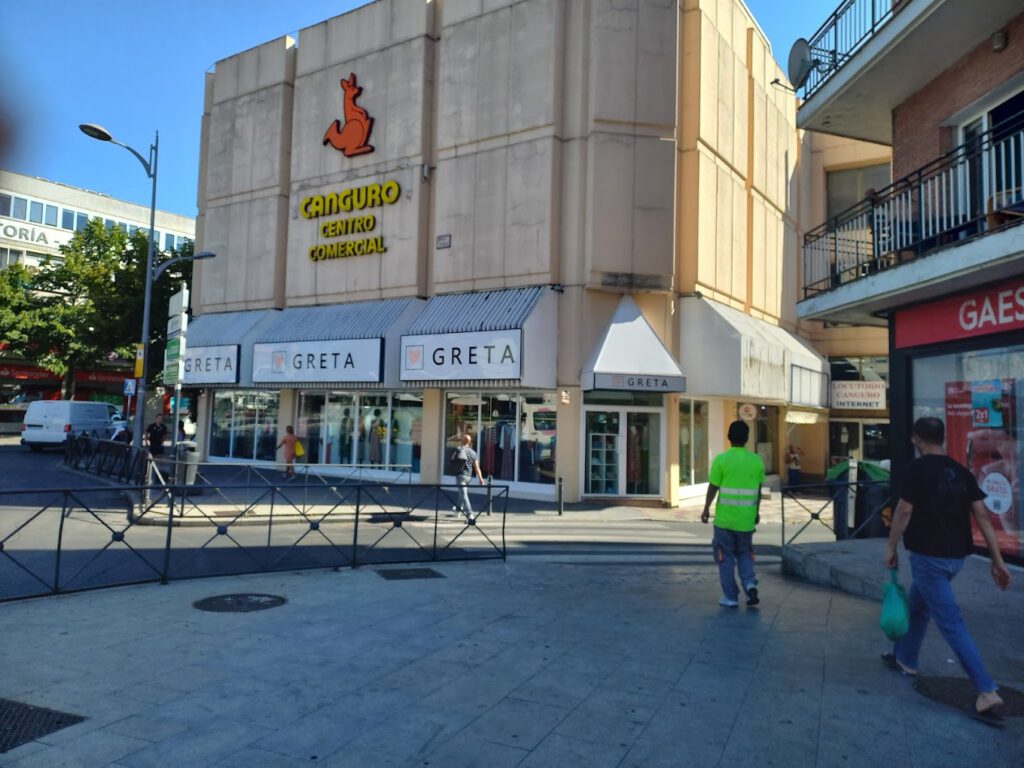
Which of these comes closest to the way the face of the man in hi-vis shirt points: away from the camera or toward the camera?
away from the camera

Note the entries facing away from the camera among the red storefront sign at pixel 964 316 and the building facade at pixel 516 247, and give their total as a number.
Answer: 0

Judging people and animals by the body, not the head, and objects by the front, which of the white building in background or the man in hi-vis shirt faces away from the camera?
the man in hi-vis shirt

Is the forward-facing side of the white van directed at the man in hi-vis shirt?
no

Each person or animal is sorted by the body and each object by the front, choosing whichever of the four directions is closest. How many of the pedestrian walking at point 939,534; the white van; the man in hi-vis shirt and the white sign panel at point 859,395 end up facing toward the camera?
1

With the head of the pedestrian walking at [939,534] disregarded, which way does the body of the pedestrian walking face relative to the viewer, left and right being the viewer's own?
facing away from the viewer and to the left of the viewer

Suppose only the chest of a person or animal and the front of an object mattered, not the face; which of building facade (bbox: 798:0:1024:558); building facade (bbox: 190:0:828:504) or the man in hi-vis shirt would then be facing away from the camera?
the man in hi-vis shirt

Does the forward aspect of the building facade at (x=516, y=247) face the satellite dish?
no

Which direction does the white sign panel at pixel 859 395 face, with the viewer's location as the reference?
facing the viewer

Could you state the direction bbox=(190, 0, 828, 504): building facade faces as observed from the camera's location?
facing the viewer and to the left of the viewer

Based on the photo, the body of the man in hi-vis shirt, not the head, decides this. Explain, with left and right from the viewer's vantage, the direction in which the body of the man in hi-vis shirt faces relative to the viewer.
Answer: facing away from the viewer

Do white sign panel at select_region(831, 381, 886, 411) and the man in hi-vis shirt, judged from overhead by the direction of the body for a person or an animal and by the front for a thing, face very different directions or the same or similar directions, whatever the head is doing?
very different directions
